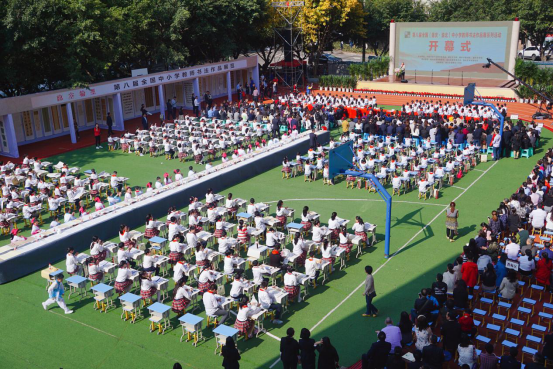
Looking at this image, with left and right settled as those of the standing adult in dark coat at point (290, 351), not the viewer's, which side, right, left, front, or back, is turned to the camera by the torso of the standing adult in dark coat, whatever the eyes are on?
back

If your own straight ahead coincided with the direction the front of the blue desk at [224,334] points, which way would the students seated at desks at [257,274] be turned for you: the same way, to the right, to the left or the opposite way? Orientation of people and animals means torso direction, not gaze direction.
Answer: the opposite way

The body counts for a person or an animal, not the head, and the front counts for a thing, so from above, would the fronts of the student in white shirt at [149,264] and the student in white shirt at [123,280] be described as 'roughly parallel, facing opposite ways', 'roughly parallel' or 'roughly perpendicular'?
roughly parallel

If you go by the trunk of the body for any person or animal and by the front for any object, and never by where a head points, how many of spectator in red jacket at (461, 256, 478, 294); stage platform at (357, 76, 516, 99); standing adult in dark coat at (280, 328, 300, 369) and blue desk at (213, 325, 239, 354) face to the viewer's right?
0

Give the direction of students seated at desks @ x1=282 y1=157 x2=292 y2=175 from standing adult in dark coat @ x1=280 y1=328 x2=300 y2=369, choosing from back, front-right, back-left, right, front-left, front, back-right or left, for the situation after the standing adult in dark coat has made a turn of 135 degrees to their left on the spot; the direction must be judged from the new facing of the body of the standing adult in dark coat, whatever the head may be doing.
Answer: back-right

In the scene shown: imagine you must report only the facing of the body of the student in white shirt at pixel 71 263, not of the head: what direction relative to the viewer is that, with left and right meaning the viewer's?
facing away from the viewer and to the right of the viewer

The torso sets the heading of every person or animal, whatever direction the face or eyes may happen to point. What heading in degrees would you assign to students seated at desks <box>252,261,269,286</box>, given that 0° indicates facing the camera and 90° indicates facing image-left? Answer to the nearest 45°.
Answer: approximately 225°

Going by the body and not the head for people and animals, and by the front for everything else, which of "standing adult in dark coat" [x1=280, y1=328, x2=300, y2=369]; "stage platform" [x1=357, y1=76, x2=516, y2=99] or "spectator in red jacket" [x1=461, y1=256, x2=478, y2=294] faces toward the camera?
the stage platform

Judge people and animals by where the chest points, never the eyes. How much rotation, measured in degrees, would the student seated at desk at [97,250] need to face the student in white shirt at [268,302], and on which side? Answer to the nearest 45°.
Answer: approximately 90° to their right

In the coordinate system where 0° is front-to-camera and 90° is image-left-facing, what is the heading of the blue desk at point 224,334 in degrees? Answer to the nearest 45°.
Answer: approximately 45°

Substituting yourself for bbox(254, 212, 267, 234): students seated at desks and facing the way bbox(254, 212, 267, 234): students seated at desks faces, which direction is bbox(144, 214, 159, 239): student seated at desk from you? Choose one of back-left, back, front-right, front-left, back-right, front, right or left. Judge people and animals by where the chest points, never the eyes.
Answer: back-left
